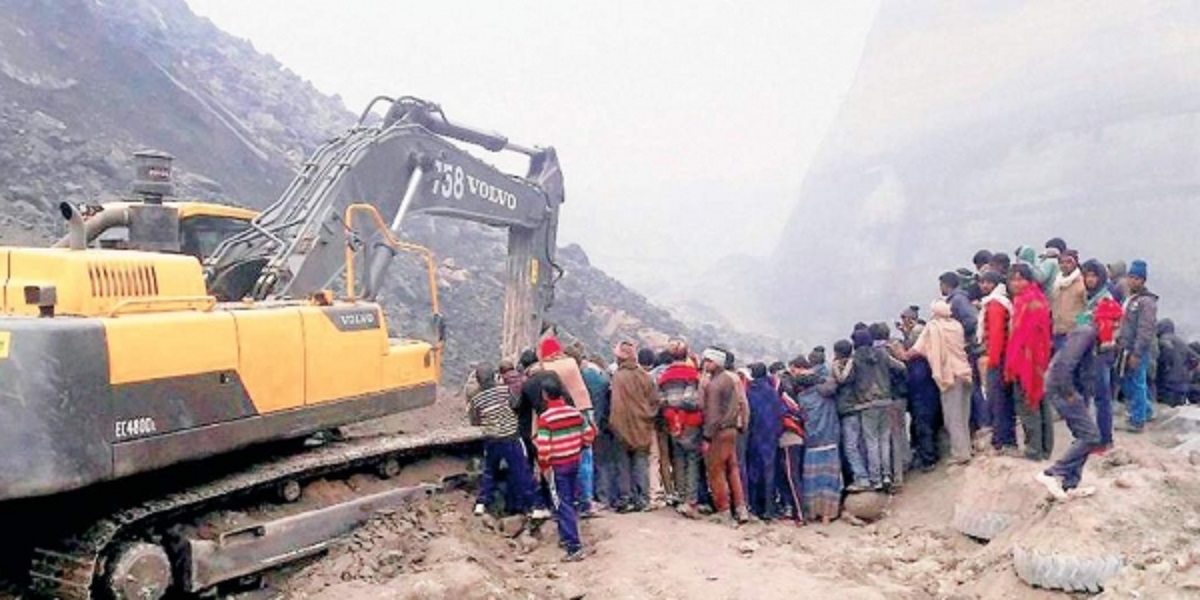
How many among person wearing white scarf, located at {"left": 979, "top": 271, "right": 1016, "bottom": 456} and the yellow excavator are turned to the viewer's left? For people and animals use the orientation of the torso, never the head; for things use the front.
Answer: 1

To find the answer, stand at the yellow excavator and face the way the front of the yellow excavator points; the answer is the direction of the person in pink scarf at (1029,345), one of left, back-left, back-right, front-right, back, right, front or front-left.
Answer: front-right

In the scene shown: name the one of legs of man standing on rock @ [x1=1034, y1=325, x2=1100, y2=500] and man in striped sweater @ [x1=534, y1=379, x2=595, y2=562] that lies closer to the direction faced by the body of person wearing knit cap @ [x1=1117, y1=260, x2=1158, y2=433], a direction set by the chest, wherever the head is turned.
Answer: the man in striped sweater

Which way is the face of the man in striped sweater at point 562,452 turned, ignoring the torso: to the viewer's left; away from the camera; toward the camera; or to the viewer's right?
away from the camera

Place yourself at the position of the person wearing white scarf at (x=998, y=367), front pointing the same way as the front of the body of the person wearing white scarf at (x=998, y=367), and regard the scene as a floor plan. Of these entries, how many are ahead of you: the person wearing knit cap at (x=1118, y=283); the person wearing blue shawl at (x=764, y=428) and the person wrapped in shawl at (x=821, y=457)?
2

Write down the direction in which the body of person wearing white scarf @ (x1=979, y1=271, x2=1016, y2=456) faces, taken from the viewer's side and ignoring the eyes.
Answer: to the viewer's left

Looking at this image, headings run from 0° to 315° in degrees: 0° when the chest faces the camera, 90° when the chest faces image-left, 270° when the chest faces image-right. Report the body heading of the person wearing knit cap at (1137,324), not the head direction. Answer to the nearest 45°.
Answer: approximately 45°

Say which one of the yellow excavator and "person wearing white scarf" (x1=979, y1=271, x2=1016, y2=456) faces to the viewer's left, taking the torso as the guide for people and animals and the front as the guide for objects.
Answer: the person wearing white scarf

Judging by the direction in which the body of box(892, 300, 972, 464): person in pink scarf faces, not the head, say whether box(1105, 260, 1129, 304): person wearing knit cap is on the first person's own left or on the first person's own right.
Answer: on the first person's own right

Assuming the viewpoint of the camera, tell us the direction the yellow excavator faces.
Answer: facing away from the viewer and to the right of the viewer

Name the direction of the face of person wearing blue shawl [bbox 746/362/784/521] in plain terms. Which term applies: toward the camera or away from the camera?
away from the camera
